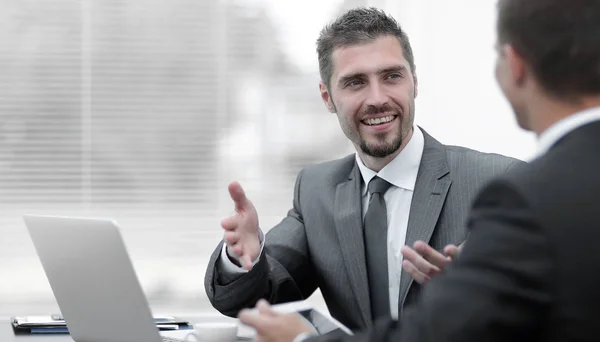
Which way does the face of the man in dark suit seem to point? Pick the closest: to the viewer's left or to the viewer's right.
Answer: to the viewer's left

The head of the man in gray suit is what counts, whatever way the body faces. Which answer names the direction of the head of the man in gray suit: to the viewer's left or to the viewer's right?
to the viewer's right

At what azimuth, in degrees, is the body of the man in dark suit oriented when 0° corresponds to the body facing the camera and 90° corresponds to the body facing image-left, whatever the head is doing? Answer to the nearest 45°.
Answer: approximately 135°

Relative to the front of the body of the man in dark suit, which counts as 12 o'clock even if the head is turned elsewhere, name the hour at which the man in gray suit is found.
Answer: The man in gray suit is roughly at 1 o'clock from the man in dark suit.

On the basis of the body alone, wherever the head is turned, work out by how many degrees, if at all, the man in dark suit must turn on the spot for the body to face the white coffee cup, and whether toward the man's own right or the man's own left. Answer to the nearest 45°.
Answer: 0° — they already face it

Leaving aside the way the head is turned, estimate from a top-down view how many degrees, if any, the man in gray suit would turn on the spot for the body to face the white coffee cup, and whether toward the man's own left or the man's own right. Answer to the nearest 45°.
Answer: approximately 45° to the man's own right

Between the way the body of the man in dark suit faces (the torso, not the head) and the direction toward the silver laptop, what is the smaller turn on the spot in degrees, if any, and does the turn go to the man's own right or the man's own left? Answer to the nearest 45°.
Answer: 0° — they already face it

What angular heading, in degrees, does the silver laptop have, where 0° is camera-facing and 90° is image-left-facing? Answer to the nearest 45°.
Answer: approximately 225°

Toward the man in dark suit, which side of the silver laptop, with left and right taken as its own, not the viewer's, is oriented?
right

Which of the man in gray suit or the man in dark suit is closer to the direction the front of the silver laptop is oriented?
the man in gray suit
